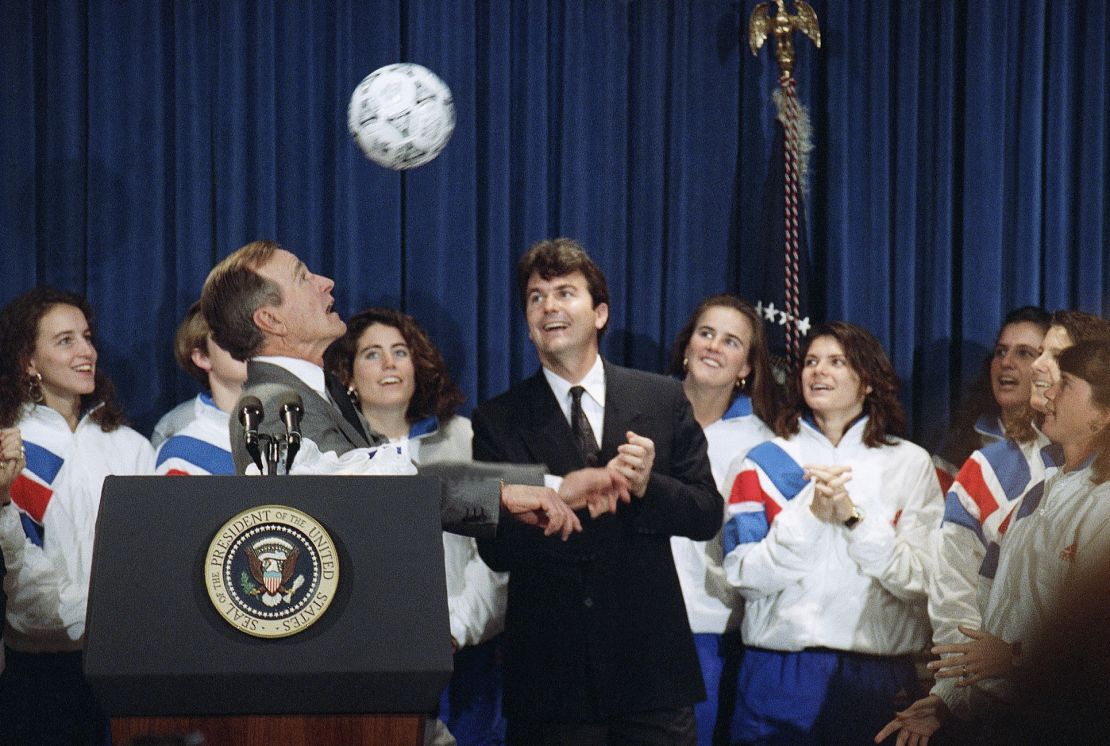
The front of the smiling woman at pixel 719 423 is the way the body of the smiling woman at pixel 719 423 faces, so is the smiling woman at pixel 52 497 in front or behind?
in front

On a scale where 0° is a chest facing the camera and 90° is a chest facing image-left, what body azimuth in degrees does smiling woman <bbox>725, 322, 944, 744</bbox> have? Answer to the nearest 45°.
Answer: approximately 45°

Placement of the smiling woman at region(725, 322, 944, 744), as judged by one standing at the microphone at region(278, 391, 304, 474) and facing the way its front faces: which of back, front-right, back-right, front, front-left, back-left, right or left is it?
front-right

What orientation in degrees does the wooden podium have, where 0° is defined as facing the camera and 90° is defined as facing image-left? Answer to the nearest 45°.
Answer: approximately 0°

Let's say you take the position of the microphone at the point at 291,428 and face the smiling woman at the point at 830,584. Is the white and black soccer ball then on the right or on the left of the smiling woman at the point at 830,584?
left

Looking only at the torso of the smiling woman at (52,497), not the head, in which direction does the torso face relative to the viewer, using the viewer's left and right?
facing the viewer and to the right of the viewer

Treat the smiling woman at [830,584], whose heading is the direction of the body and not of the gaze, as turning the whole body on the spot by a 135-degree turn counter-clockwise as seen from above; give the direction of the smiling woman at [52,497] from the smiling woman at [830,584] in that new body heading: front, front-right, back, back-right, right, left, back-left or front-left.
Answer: back

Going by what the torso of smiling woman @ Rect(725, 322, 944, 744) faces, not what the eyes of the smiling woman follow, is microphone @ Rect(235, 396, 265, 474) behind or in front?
in front

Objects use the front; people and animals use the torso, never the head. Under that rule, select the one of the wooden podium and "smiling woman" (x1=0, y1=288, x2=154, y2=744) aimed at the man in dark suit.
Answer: the smiling woman

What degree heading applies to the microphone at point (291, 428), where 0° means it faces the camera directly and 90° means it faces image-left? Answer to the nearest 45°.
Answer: approximately 180°
